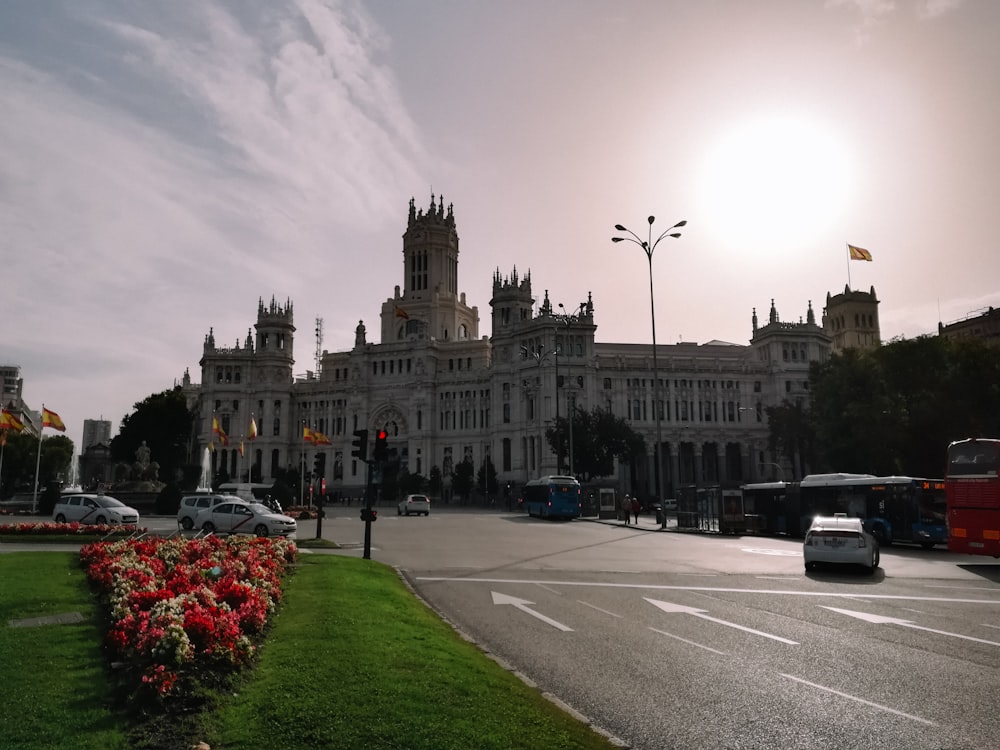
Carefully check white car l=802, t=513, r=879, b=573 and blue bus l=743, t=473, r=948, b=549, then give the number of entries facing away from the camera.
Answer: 1

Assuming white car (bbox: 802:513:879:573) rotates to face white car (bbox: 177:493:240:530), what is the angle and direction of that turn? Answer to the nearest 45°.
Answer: approximately 90° to its left

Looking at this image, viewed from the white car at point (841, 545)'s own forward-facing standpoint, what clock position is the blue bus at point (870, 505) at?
The blue bus is roughly at 12 o'clock from the white car.

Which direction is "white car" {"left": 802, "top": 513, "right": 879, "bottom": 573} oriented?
away from the camera

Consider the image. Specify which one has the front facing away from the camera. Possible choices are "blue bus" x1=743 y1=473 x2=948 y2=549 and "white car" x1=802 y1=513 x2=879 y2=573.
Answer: the white car

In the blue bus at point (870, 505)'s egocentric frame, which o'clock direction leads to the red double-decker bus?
The red double-decker bus is roughly at 1 o'clock from the blue bus.

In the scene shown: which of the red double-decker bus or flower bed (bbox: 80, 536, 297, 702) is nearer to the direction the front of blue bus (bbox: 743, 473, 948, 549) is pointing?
the red double-decker bus

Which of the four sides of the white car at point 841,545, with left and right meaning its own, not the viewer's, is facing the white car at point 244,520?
left
